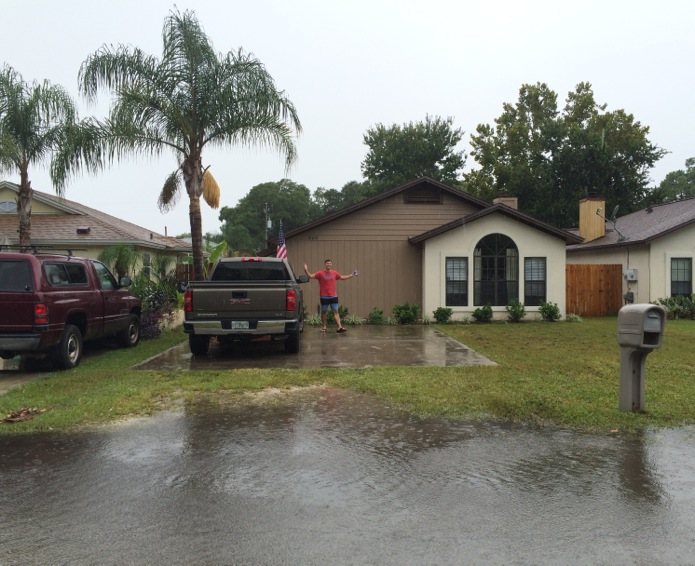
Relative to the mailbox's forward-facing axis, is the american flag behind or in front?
behind

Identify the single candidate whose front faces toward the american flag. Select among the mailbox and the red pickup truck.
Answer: the red pickup truck

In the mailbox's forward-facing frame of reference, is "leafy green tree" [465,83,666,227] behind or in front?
behind

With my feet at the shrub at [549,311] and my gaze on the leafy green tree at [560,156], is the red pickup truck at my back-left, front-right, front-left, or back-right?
back-left

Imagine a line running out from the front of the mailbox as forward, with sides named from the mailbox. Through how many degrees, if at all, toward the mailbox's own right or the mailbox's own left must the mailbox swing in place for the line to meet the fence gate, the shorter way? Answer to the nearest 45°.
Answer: approximately 135° to the mailbox's own left

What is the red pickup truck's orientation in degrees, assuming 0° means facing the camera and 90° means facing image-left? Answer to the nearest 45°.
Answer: approximately 225°

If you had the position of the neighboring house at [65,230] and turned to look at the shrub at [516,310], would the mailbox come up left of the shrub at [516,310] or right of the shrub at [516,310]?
right

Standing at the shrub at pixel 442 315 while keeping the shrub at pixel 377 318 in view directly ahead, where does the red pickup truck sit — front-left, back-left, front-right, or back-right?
front-left
